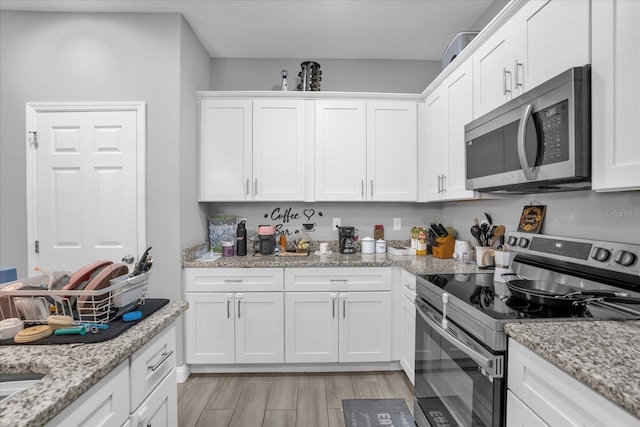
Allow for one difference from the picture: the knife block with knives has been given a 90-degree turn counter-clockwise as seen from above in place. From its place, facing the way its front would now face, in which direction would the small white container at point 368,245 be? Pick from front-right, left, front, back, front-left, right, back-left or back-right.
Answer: back-right

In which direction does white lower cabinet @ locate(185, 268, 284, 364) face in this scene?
toward the camera

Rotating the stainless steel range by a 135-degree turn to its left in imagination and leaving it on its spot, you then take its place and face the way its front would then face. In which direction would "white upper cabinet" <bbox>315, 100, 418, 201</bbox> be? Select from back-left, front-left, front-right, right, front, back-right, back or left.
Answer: back-left

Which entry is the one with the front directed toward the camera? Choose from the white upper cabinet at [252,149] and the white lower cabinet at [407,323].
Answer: the white upper cabinet

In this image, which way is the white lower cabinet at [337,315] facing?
toward the camera

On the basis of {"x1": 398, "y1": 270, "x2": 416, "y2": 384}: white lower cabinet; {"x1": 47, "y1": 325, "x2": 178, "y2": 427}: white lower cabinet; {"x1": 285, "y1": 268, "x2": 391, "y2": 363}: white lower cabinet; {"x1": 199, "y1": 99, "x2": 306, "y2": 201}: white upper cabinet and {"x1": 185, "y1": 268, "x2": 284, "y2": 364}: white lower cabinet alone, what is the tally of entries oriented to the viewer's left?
1

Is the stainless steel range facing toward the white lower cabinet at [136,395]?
yes

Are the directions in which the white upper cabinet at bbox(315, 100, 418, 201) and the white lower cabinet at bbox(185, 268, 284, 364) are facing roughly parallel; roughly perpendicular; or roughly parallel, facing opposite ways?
roughly parallel

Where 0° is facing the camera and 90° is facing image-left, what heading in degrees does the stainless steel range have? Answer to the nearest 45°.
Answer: approximately 45°

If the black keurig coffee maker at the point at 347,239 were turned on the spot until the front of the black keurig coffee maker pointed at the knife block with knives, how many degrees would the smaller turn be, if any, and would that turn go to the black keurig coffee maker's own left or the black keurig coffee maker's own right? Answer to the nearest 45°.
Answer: approximately 90° to the black keurig coffee maker's own left

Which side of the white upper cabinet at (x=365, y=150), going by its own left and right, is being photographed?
front

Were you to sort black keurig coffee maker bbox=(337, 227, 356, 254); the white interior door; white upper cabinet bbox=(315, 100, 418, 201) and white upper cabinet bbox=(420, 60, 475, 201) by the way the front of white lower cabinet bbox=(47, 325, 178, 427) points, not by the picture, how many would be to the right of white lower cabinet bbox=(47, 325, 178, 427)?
0

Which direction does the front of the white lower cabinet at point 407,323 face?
to the viewer's left

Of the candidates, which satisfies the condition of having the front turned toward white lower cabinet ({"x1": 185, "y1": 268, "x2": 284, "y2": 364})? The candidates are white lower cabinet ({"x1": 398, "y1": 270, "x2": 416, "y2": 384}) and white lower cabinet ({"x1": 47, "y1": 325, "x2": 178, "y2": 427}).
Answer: white lower cabinet ({"x1": 398, "y1": 270, "x2": 416, "y2": 384})

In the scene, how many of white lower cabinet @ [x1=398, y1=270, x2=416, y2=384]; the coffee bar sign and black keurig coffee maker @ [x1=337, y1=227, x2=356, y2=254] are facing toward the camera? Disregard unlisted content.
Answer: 2

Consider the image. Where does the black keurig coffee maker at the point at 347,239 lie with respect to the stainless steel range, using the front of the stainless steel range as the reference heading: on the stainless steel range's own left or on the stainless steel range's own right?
on the stainless steel range's own right

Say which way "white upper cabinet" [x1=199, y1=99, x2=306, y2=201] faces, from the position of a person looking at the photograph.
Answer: facing the viewer
